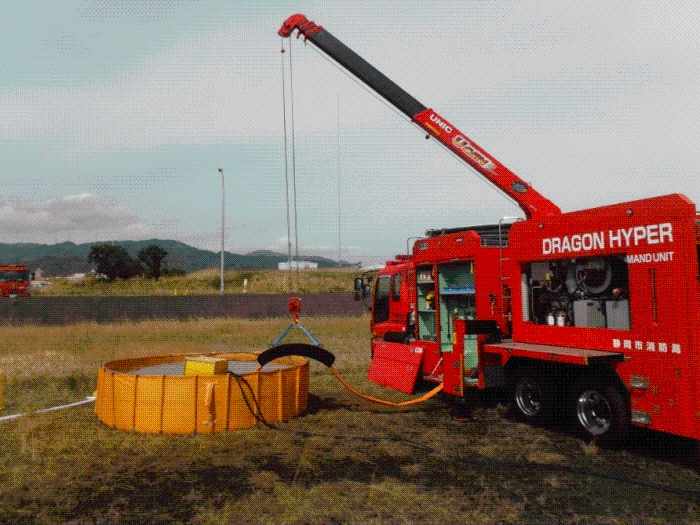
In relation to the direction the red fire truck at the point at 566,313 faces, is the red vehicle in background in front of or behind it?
in front

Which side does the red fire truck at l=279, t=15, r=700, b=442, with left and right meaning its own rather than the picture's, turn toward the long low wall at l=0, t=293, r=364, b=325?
front

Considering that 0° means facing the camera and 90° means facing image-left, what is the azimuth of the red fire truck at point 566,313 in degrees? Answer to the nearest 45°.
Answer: approximately 135°
